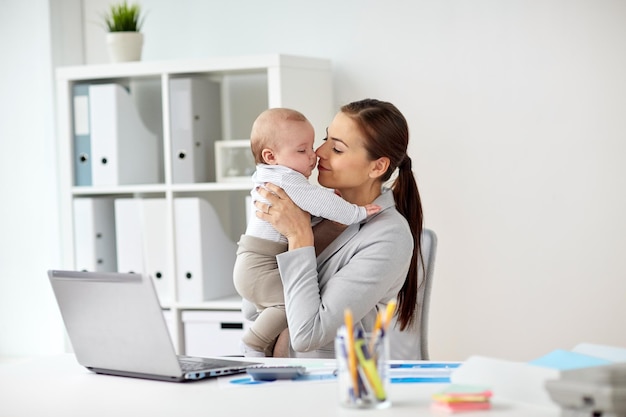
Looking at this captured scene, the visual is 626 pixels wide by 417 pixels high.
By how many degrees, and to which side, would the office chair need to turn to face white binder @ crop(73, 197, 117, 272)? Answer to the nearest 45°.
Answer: approximately 45° to its right

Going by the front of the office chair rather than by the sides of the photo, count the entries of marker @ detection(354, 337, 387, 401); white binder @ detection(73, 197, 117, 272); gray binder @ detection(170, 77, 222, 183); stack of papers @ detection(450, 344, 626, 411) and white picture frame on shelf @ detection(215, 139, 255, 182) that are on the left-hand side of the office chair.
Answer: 2

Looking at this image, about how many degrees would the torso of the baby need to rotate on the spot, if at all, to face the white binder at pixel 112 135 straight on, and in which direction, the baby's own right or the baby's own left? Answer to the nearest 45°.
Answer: approximately 135° to the baby's own left

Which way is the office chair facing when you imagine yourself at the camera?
facing to the left of the viewer

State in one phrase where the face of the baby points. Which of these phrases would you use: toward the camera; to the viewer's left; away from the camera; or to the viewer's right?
to the viewer's right

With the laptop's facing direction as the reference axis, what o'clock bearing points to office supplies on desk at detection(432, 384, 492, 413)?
The office supplies on desk is roughly at 3 o'clock from the laptop.

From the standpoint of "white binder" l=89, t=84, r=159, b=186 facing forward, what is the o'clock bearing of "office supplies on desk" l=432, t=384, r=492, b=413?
The office supplies on desk is roughly at 10 o'clock from the white binder.

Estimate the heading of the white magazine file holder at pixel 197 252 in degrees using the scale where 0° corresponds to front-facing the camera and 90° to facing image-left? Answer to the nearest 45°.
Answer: approximately 45°

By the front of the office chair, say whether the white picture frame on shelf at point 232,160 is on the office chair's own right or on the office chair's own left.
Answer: on the office chair's own right

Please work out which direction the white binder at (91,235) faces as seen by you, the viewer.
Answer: facing the viewer and to the left of the viewer

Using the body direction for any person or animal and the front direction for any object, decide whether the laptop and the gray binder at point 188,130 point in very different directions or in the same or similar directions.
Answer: very different directions

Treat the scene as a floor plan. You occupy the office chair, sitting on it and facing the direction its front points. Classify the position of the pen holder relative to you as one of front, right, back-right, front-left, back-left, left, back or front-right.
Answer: left

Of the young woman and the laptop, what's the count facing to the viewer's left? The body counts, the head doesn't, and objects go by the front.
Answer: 1

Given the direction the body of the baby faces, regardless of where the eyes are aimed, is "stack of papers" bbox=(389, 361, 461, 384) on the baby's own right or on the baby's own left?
on the baby's own right

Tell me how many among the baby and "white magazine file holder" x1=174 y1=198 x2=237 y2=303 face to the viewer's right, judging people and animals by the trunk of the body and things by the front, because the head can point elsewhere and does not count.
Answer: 1

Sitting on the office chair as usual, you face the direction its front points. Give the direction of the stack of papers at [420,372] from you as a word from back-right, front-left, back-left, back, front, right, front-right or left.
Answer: left

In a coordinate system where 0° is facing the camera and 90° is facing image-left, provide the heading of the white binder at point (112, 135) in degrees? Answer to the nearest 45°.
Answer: approximately 45°
